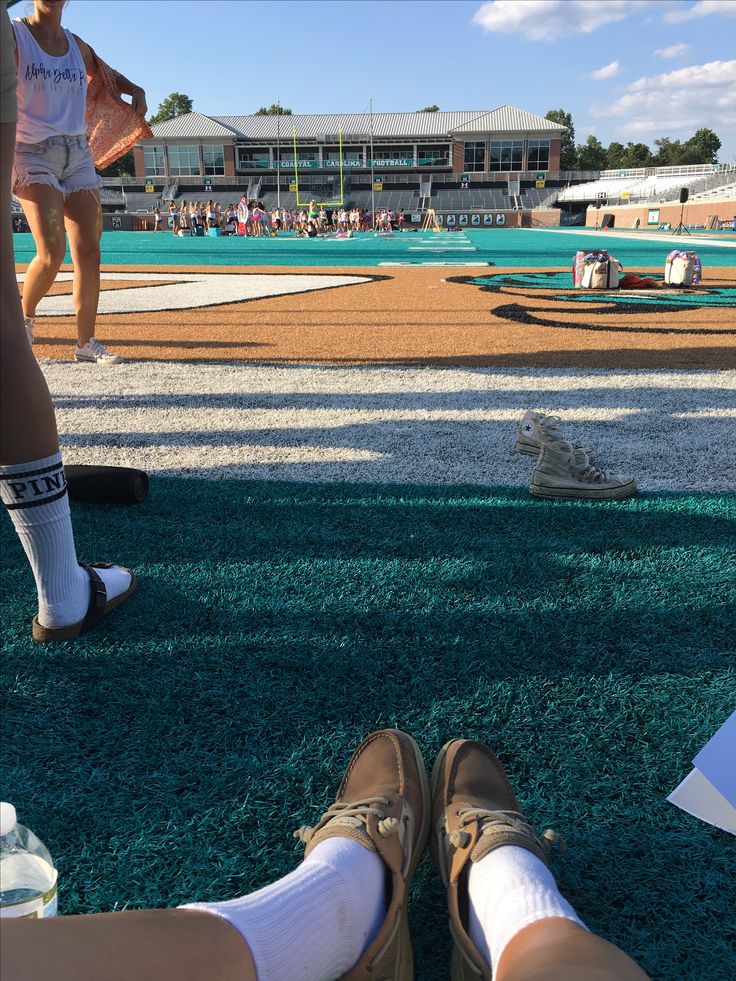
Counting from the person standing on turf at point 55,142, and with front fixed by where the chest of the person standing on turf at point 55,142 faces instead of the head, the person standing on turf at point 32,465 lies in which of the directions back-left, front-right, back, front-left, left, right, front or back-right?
front-right

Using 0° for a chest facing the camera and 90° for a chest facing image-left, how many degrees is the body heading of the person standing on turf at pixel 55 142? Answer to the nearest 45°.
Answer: approximately 315°

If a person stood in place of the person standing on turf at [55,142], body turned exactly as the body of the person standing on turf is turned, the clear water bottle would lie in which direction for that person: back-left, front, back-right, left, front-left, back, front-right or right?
front-right
